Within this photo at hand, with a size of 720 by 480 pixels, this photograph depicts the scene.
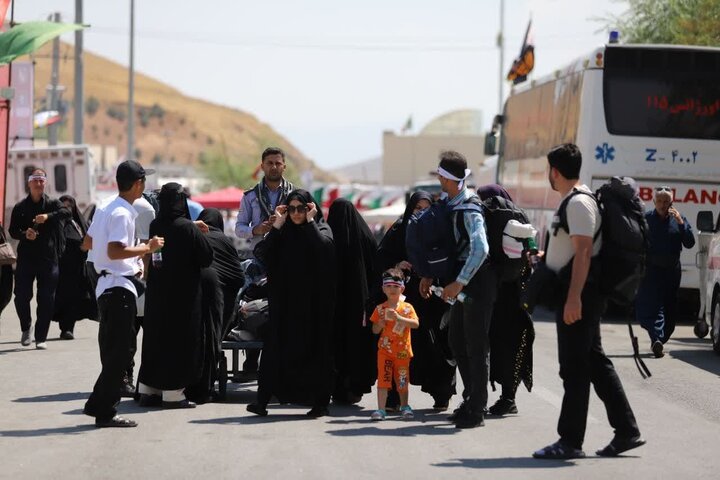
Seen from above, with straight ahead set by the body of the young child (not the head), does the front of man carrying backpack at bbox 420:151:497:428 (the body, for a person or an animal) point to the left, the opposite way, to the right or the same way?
to the right

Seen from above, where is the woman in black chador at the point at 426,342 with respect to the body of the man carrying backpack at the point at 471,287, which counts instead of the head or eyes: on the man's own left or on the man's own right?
on the man's own right

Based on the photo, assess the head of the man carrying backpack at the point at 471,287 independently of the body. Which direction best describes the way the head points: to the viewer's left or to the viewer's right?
to the viewer's left

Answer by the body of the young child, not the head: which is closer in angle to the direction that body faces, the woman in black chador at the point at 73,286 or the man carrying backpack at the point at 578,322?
the man carrying backpack

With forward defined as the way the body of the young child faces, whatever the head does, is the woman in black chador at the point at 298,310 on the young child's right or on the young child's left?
on the young child's right

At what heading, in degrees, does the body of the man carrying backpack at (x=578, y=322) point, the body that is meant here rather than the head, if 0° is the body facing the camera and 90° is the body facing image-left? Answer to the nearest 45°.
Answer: approximately 90°

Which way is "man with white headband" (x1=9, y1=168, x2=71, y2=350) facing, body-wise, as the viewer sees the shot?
toward the camera

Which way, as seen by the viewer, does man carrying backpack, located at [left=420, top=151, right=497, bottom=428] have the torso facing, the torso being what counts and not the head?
to the viewer's left

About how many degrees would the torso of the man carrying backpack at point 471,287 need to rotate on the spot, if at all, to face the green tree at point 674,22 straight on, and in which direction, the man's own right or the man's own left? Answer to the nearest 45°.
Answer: approximately 90° to the man's own right
